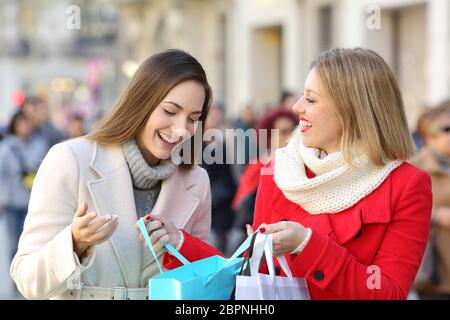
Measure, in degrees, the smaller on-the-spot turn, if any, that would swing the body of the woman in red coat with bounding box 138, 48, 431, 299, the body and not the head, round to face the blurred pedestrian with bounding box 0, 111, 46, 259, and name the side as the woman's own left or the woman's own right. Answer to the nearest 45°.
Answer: approximately 90° to the woman's own right

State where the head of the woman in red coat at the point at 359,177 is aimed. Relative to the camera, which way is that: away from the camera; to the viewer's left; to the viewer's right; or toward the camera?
to the viewer's left

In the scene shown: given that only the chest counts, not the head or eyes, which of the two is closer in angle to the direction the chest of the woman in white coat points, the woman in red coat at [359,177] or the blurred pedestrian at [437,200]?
the woman in red coat

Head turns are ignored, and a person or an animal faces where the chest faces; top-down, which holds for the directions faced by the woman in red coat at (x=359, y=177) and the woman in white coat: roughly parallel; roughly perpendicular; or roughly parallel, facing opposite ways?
roughly perpendicular

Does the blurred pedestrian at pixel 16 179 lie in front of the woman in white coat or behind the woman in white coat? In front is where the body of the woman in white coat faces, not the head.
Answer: behind

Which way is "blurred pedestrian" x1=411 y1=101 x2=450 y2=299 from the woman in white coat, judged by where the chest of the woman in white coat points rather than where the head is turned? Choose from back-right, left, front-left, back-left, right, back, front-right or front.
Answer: left

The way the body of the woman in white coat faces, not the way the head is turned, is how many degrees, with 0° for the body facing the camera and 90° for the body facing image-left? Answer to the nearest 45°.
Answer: approximately 315°

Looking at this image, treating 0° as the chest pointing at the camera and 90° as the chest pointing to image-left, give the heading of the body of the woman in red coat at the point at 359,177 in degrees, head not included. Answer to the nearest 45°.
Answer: approximately 45°

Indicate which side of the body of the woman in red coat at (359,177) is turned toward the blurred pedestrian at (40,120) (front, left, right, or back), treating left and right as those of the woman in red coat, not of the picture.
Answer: right

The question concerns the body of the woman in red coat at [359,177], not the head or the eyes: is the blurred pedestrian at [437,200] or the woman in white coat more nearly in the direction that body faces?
the woman in white coat

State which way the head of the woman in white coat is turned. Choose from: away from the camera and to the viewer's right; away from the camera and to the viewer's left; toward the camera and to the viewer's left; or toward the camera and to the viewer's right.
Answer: toward the camera and to the viewer's right

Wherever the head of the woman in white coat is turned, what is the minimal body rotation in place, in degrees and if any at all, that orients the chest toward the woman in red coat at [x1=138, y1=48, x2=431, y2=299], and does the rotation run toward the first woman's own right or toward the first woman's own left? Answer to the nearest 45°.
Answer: approximately 45° to the first woman's own left
